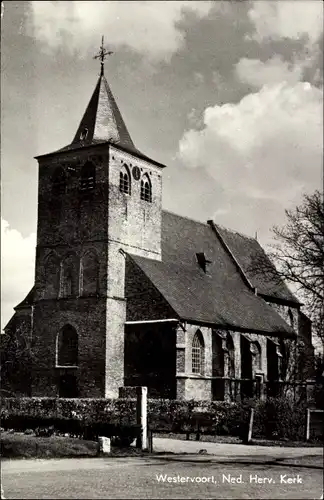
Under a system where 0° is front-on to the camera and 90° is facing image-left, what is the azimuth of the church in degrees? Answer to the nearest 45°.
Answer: approximately 45°
